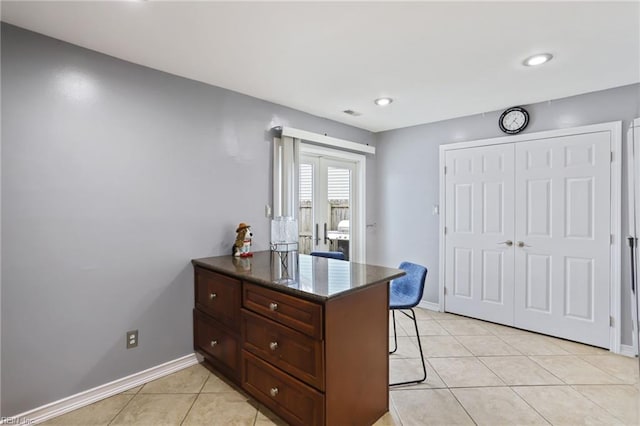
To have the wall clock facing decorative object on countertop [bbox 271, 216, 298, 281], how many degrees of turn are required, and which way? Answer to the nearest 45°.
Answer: approximately 45° to its right

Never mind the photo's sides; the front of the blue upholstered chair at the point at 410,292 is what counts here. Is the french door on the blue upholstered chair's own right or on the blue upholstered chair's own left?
on the blue upholstered chair's own right

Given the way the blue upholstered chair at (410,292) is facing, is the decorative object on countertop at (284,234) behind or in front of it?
in front

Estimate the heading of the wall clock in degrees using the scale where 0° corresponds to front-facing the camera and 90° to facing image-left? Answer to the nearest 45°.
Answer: approximately 0°

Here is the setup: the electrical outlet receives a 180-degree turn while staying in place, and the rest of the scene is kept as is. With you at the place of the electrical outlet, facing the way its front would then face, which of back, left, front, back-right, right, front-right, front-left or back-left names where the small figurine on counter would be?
right

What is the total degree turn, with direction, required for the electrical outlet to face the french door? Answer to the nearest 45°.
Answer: approximately 90° to its left

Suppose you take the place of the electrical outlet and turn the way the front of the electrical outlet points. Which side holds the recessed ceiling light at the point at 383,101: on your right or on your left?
on your left

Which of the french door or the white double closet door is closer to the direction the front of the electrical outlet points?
the white double closet door

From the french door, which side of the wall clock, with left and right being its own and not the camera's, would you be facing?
right
